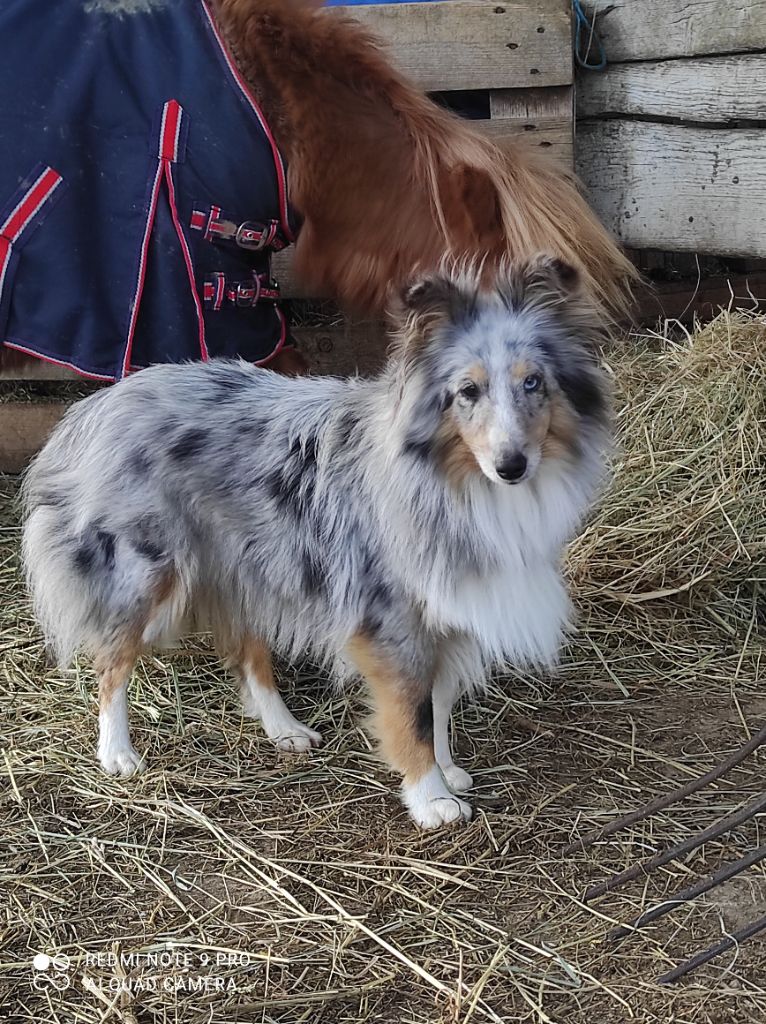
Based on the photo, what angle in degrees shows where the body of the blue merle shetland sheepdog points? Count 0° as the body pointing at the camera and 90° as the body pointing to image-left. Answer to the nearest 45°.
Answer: approximately 315°

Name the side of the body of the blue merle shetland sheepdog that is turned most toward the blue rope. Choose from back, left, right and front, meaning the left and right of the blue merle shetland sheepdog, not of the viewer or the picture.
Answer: left

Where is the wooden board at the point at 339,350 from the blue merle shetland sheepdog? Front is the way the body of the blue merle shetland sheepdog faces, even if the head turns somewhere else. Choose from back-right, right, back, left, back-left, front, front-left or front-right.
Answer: back-left

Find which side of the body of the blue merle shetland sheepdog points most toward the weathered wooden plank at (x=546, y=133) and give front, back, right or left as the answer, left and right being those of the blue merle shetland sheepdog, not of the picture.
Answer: left
